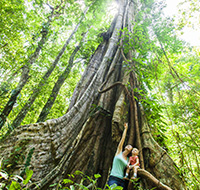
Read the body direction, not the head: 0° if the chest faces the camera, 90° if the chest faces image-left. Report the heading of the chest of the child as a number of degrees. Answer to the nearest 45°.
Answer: approximately 45°

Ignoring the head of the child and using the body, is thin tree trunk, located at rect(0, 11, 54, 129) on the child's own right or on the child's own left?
on the child's own right
